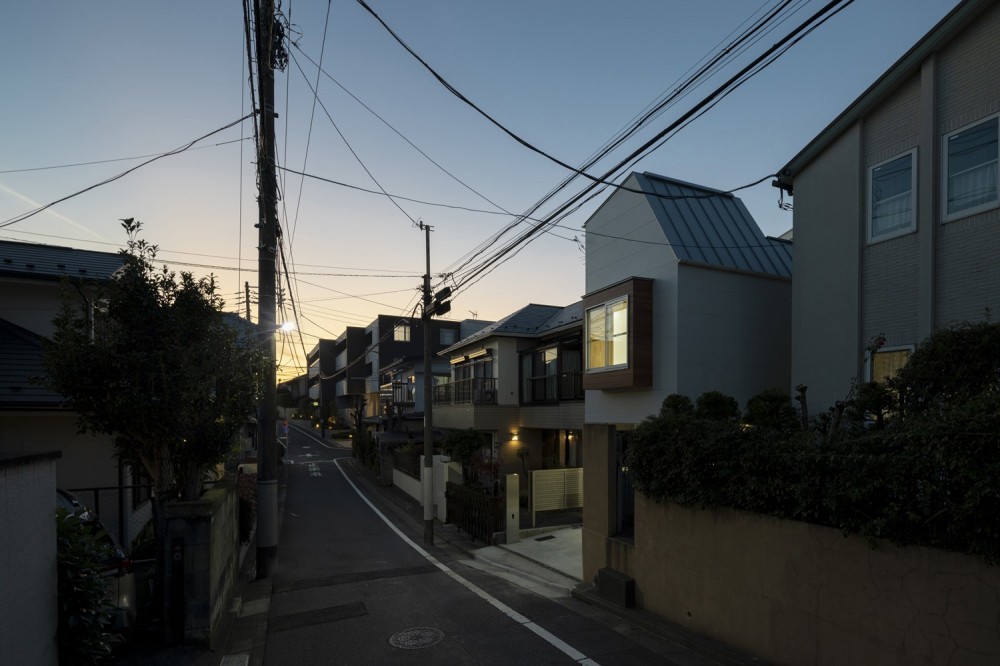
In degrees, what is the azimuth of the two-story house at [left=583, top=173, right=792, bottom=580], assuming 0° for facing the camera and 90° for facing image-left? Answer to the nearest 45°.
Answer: approximately 45°

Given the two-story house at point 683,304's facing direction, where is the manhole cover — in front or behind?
in front

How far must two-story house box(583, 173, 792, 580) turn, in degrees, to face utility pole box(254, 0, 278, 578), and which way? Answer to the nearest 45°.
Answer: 0° — it already faces it

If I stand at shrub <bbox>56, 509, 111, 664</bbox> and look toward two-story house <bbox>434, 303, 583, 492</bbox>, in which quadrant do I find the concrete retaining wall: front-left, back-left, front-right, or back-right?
front-right

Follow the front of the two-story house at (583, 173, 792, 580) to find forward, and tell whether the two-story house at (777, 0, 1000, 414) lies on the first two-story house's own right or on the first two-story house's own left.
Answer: on the first two-story house's own left

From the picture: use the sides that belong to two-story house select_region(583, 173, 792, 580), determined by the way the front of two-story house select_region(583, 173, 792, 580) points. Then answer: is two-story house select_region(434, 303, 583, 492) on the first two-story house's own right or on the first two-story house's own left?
on the first two-story house's own right

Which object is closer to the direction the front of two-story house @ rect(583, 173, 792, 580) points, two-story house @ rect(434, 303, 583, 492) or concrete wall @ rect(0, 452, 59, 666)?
the concrete wall

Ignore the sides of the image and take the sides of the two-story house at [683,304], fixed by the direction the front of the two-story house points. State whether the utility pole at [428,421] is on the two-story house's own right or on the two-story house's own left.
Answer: on the two-story house's own right

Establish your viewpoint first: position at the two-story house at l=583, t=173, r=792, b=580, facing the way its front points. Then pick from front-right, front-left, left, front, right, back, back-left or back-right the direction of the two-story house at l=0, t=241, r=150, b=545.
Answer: front

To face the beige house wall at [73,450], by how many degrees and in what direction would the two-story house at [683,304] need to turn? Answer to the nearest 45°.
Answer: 0° — it already faces it
